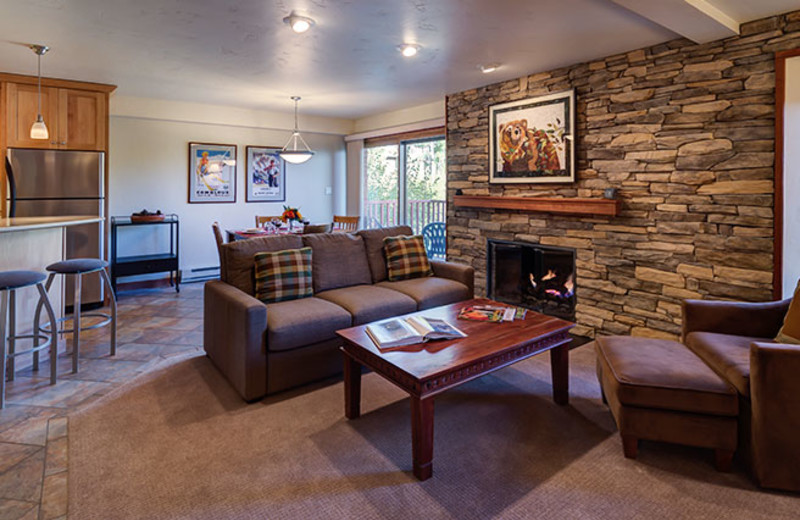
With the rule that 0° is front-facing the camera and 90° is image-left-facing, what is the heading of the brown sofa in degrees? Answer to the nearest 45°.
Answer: approximately 315°

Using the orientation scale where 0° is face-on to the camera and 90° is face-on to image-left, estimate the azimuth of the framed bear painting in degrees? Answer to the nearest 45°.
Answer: approximately 45°

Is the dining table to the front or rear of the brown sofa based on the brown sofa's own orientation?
to the rear

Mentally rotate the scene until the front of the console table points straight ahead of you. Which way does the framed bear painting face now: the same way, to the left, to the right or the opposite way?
to the right

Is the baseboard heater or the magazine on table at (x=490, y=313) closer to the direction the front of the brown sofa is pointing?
the magazine on table
